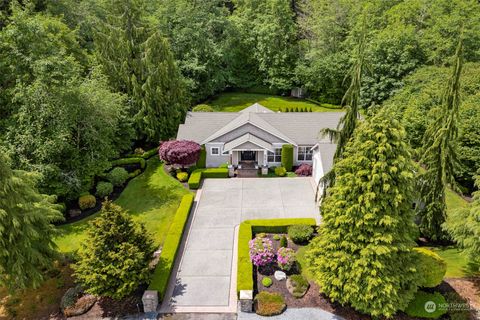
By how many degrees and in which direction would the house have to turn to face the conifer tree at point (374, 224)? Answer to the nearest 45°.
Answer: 0° — it already faces it

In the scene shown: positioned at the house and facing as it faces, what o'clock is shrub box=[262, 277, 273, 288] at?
The shrub is roughly at 12 o'clock from the house.

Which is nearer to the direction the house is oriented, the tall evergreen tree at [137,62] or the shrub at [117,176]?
the shrub

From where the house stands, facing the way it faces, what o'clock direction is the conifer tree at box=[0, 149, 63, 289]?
The conifer tree is roughly at 1 o'clock from the house.

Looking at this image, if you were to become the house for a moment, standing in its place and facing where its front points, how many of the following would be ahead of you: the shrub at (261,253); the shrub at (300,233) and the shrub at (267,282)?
3

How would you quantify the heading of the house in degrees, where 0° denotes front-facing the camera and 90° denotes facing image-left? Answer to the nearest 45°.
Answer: approximately 0°

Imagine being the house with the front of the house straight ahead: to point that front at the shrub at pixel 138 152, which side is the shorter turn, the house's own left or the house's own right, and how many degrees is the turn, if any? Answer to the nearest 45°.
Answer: approximately 90° to the house's own right

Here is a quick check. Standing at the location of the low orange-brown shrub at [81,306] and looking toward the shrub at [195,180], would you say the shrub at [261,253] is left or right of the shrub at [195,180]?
right

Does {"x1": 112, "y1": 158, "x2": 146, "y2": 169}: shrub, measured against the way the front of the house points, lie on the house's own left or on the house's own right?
on the house's own right

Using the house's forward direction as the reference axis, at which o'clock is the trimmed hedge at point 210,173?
The trimmed hedge is roughly at 2 o'clock from the house.
